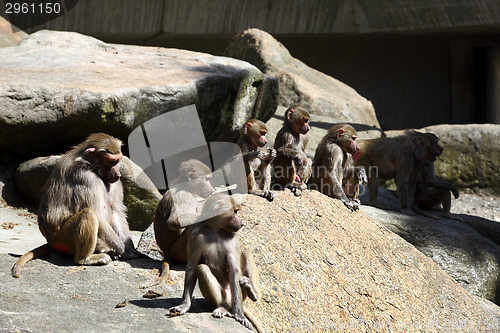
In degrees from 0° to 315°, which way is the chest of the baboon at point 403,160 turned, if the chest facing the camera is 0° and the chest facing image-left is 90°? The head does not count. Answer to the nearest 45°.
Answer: approximately 270°

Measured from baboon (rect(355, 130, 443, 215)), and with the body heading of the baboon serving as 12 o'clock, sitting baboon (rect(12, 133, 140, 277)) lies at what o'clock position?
The sitting baboon is roughly at 4 o'clock from the baboon.

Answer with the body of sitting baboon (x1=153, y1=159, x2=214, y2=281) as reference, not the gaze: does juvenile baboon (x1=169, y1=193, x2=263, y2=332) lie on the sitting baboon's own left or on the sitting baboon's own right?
on the sitting baboon's own right
